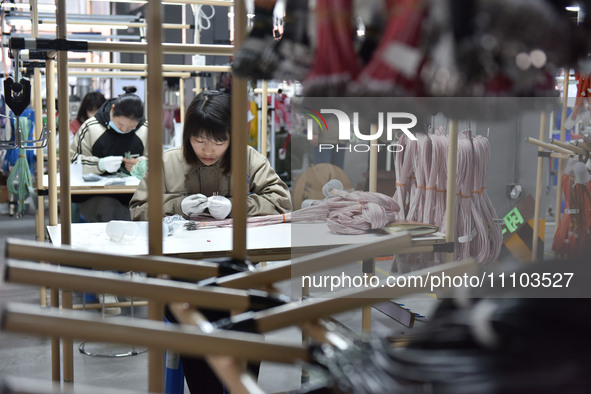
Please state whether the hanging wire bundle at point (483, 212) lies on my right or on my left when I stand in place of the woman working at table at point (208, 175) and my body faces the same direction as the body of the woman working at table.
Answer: on my left

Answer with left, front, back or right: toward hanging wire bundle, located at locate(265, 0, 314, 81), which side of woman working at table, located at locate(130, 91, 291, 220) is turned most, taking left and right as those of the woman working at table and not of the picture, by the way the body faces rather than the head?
front

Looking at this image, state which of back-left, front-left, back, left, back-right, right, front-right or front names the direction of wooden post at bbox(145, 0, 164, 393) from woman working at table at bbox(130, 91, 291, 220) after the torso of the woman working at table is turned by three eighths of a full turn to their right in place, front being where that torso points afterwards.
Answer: back-left

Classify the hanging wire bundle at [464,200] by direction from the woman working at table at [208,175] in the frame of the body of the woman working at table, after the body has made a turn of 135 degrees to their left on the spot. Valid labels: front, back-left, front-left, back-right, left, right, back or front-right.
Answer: front-right

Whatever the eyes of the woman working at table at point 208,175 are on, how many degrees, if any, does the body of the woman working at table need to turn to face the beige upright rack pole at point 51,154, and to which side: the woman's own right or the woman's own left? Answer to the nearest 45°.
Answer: approximately 90° to the woman's own right

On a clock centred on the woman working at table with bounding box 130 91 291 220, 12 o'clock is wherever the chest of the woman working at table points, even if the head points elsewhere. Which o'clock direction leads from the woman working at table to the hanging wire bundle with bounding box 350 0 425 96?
The hanging wire bundle is roughly at 12 o'clock from the woman working at table.

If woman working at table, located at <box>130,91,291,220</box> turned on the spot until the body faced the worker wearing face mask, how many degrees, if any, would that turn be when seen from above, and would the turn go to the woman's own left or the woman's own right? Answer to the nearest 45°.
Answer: approximately 180°

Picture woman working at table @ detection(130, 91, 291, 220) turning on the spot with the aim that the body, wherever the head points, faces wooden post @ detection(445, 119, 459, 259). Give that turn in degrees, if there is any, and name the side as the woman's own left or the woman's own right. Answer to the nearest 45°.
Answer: approximately 90° to the woman's own left

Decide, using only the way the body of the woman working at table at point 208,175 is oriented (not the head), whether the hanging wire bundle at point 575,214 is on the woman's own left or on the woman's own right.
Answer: on the woman's own left

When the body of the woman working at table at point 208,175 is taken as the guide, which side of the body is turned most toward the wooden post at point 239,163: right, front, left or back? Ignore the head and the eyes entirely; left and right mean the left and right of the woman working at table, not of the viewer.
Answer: front

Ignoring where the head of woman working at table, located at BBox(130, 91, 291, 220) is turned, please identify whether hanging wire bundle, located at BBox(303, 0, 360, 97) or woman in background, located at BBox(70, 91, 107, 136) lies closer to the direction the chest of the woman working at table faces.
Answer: the hanging wire bundle

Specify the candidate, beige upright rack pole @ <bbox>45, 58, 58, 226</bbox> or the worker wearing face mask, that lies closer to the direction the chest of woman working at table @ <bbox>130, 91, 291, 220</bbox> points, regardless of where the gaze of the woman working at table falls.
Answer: the beige upright rack pole

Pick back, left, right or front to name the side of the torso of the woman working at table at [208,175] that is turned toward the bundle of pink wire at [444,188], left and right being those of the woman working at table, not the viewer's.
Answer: left

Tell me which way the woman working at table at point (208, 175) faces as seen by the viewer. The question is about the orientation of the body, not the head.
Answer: toward the camera

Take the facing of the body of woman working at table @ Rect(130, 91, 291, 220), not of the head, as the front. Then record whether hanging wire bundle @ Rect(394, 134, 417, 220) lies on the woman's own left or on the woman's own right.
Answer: on the woman's own left

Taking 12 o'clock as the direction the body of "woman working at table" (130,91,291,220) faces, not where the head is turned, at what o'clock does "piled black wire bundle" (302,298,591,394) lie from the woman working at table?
The piled black wire bundle is roughly at 12 o'clock from the woman working at table.
